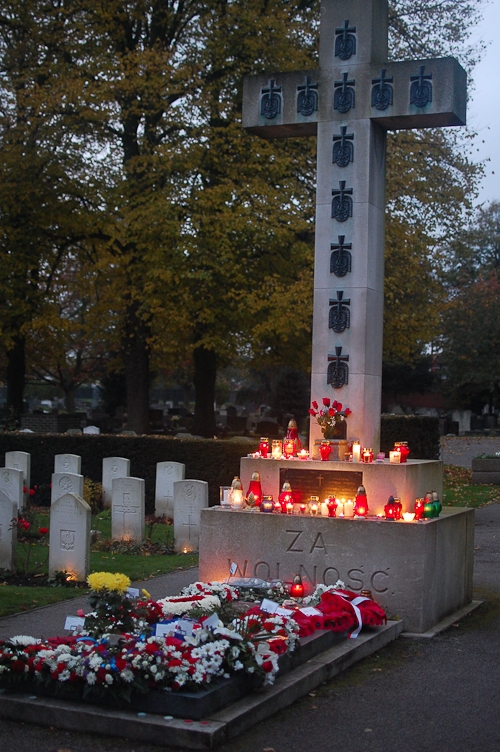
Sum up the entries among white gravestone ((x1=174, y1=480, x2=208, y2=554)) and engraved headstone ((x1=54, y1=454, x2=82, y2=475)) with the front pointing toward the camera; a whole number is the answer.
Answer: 2

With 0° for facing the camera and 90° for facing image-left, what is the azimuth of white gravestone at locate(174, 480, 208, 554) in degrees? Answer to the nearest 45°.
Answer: approximately 0°

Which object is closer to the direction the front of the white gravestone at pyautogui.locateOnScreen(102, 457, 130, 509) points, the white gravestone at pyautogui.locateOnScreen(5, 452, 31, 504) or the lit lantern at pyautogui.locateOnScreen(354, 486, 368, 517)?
the lit lantern

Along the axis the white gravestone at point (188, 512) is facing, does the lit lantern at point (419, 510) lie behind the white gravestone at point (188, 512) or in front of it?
in front

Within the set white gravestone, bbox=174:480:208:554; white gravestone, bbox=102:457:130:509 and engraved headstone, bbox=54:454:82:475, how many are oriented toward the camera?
3

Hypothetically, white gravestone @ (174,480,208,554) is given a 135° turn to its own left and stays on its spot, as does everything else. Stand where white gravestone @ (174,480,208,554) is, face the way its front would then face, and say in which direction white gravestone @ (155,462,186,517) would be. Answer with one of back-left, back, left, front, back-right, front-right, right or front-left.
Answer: front-left

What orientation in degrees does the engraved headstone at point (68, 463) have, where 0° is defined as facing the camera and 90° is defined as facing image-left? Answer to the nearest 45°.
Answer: approximately 0°

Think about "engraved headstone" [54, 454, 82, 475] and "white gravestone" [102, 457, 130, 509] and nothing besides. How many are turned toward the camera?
2

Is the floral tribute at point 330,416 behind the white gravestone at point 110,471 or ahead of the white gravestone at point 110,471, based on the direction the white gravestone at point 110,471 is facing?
ahead

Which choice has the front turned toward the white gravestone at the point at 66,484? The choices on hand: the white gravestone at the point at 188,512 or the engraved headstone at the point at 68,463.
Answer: the engraved headstone

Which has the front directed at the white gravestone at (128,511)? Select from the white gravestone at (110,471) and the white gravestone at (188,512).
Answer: the white gravestone at (110,471)
